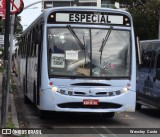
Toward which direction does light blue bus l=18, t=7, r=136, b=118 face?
toward the camera

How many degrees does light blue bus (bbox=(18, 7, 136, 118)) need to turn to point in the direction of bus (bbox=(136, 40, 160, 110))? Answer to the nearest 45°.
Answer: approximately 135° to its left
